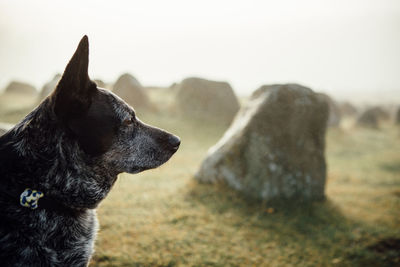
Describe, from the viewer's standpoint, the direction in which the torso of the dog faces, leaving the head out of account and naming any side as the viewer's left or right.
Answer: facing to the right of the viewer

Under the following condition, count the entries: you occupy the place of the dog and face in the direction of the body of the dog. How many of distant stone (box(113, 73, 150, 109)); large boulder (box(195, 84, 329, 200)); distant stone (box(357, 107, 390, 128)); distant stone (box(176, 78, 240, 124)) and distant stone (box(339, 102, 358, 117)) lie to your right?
0

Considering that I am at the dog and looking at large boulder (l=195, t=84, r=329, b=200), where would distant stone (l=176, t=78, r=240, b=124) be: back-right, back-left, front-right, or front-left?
front-left

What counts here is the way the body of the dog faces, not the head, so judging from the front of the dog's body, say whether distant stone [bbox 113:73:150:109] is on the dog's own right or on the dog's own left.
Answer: on the dog's own left

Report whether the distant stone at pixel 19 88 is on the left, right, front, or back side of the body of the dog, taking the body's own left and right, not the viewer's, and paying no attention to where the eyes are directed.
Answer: left
